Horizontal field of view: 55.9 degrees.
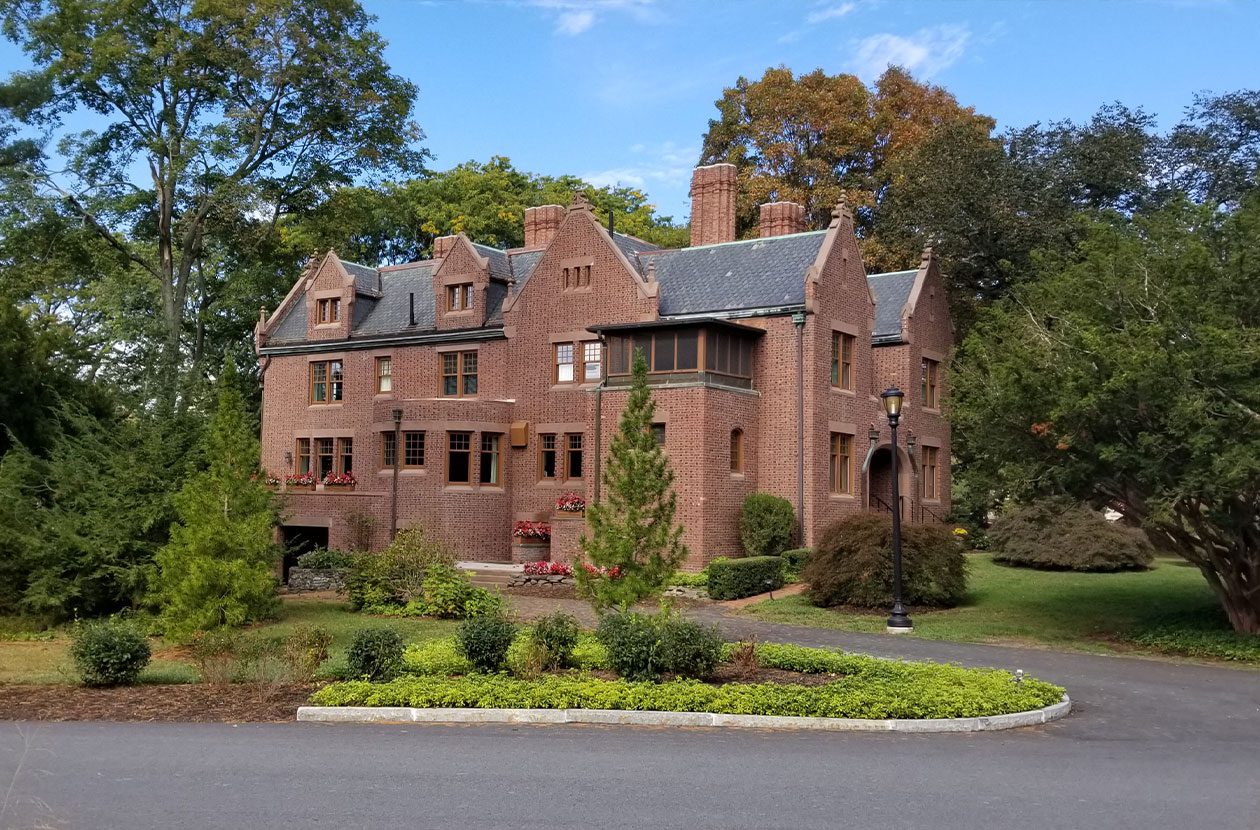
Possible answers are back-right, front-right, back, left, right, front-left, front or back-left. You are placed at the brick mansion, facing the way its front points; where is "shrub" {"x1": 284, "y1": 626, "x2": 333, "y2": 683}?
front-right

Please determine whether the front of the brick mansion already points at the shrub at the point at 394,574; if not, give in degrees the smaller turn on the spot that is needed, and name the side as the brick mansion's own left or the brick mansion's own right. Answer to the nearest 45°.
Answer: approximately 45° to the brick mansion's own right

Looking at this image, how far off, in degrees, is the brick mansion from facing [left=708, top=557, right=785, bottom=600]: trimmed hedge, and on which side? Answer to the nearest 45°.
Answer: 0° — it already faces it
